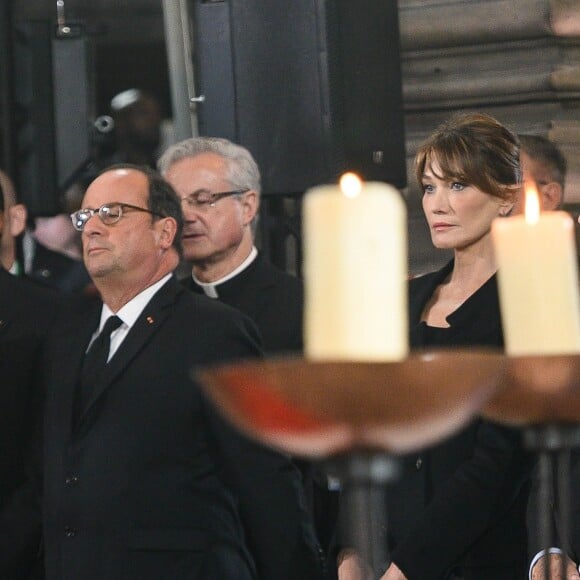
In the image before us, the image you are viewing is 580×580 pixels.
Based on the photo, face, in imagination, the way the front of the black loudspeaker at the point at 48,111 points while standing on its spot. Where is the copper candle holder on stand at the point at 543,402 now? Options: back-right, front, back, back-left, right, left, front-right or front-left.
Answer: front-left

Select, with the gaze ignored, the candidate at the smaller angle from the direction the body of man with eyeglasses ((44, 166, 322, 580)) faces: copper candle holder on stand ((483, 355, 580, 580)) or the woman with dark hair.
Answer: the copper candle holder on stand

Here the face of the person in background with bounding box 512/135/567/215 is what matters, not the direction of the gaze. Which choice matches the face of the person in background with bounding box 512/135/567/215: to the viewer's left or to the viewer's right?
to the viewer's left

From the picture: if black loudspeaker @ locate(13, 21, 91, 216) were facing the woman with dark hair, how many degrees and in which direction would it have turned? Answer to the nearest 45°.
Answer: approximately 45° to its left

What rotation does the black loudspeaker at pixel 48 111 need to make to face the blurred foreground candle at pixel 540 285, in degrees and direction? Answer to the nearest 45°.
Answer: approximately 45° to its left

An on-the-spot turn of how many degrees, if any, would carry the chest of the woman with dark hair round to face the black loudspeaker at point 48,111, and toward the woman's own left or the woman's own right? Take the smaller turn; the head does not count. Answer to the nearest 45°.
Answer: approximately 90° to the woman's own right

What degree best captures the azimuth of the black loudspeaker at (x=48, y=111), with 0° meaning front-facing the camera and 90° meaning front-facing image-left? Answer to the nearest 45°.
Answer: approximately 45°

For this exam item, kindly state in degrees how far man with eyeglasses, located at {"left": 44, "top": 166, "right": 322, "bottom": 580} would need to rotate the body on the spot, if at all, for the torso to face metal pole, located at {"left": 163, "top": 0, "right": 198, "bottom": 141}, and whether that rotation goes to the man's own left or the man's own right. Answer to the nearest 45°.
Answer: approximately 135° to the man's own right

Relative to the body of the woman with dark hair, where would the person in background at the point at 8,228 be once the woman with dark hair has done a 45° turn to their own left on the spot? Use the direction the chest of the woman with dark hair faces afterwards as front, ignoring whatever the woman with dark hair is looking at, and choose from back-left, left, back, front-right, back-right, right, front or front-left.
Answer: back-right

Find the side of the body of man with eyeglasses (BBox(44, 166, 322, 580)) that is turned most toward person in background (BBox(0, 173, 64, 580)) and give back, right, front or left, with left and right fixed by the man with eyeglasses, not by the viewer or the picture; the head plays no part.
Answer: right

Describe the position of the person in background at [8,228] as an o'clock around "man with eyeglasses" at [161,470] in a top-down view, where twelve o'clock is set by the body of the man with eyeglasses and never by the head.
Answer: The person in background is roughly at 4 o'clock from the man with eyeglasses.
